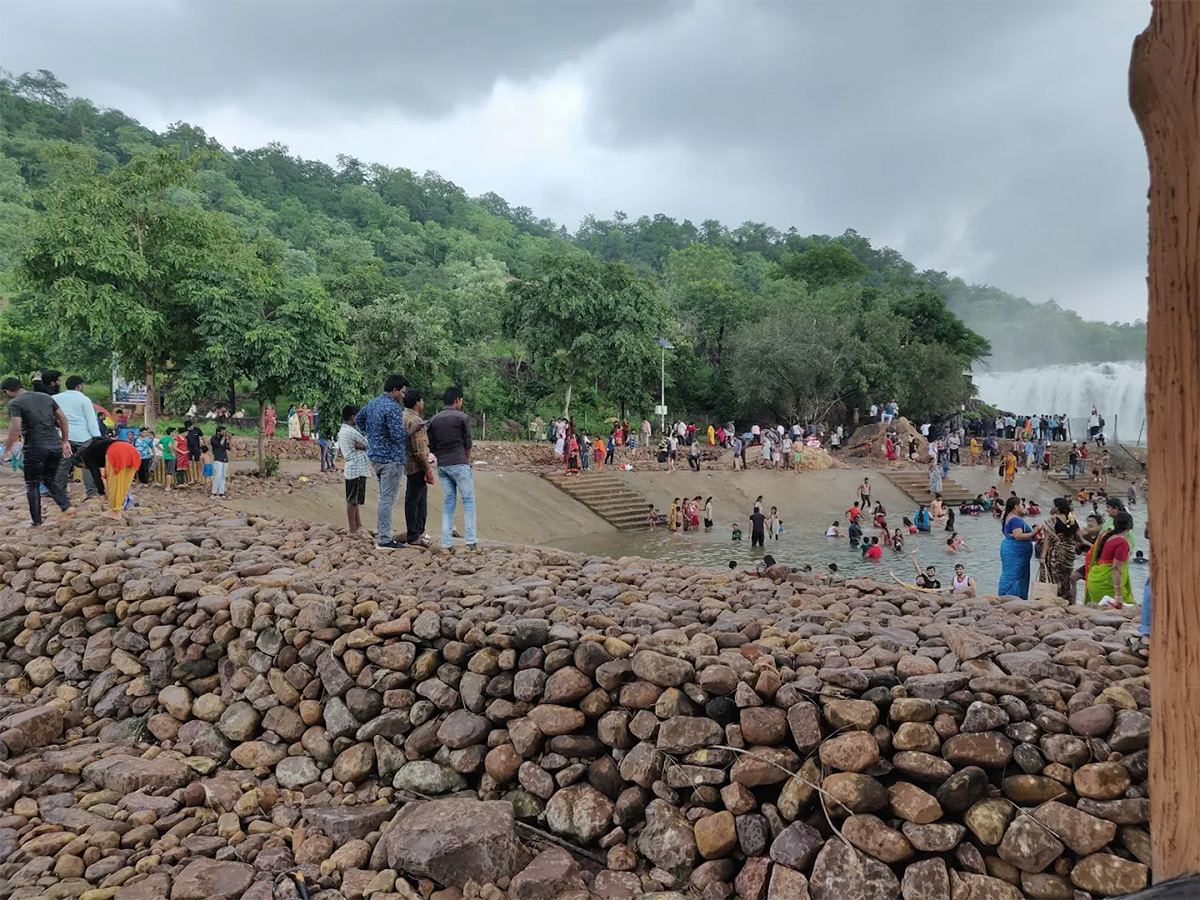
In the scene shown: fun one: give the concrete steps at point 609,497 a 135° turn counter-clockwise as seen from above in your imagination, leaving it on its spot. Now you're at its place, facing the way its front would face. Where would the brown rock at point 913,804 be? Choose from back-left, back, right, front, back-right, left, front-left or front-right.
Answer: back

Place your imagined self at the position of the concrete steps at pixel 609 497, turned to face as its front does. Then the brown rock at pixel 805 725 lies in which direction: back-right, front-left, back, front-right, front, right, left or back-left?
front-right

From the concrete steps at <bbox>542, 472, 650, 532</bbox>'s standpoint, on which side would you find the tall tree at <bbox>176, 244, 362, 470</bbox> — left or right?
on its right

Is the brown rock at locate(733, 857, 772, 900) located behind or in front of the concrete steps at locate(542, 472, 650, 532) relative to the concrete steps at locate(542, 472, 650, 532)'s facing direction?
in front

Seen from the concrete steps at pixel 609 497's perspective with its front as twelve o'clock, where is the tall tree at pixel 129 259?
The tall tree is roughly at 3 o'clock from the concrete steps.

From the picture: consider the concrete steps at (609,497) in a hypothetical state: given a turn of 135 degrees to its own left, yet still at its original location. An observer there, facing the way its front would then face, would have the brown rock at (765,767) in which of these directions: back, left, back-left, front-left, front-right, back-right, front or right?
back

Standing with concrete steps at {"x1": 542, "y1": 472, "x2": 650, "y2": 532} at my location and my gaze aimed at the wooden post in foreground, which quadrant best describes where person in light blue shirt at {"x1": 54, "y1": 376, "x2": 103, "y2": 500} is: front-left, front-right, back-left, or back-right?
front-right

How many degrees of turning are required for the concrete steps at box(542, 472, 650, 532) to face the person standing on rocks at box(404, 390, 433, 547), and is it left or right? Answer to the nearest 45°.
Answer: approximately 45° to its right

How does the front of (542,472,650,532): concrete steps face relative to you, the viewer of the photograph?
facing the viewer and to the right of the viewer

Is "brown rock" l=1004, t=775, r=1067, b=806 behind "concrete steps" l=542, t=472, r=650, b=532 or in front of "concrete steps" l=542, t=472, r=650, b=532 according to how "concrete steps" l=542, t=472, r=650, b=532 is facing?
in front

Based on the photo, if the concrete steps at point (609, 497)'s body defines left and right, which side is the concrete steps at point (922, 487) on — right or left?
on its left

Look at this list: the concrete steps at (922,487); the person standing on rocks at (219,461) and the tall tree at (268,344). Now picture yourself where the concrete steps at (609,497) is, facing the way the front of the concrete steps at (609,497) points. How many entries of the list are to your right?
2

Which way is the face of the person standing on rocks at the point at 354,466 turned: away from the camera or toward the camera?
away from the camera

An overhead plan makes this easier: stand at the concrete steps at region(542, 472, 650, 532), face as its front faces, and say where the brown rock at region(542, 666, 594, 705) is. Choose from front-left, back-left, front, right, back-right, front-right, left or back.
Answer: front-right
